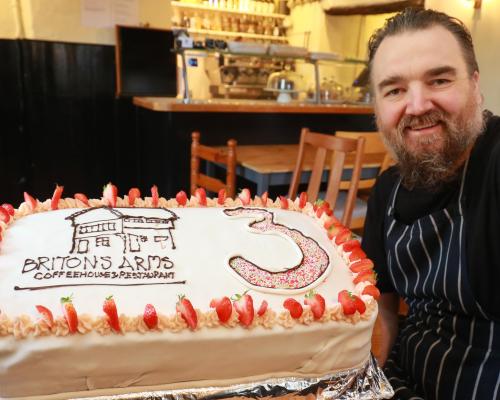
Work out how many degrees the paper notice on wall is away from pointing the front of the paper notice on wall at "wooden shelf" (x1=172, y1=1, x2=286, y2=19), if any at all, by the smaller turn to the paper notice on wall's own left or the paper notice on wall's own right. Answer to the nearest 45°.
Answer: approximately 135° to the paper notice on wall's own left

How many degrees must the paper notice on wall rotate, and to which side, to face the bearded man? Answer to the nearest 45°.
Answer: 0° — it already faces them

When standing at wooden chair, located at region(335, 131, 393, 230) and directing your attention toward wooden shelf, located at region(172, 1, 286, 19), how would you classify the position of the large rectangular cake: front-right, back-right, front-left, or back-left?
back-left

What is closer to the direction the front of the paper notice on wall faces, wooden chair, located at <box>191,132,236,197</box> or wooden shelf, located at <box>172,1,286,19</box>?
the wooden chair

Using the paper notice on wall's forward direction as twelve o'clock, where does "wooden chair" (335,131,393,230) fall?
The wooden chair is roughly at 11 o'clock from the paper notice on wall.

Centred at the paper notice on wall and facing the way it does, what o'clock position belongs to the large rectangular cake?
The large rectangular cake is roughly at 12 o'clock from the paper notice on wall.

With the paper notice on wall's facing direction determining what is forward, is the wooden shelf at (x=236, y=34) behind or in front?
behind

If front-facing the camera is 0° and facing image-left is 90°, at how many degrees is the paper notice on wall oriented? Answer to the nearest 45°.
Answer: approximately 0°
